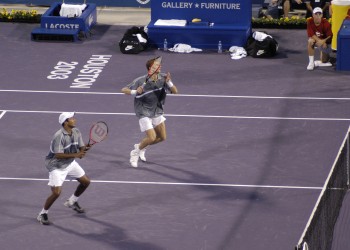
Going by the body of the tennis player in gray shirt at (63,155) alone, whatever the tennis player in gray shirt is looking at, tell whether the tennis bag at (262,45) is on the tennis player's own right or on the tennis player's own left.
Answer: on the tennis player's own left

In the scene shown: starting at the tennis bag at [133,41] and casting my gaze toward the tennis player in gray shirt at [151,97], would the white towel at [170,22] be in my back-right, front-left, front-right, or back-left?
back-left

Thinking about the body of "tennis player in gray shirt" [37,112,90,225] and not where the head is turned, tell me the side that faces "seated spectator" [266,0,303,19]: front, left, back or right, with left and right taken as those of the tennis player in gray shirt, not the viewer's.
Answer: left

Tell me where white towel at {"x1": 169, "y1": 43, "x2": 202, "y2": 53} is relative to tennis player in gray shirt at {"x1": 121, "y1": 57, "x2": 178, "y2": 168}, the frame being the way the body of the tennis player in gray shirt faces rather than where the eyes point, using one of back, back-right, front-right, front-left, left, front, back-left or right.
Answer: back-left

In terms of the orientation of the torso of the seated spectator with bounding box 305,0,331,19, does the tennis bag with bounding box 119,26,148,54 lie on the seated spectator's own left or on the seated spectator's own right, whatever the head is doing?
on the seated spectator's own right

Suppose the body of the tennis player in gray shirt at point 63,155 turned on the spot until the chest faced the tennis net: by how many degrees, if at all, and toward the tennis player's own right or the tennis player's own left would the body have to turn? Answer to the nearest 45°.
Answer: approximately 45° to the tennis player's own left

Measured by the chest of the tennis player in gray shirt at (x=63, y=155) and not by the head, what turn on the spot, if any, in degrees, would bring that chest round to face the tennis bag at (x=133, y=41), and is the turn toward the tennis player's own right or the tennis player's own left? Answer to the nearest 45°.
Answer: approximately 135° to the tennis player's own left

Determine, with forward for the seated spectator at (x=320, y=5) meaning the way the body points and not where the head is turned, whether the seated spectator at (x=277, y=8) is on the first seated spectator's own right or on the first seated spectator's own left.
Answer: on the first seated spectator's own right

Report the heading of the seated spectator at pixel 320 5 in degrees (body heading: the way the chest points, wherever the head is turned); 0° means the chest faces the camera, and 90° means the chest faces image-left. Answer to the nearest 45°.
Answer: approximately 0°
